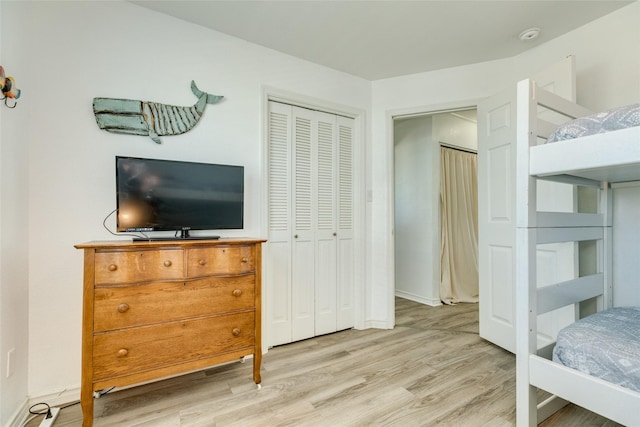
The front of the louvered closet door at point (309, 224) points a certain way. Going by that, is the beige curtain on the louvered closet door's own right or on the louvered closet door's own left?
on the louvered closet door's own left

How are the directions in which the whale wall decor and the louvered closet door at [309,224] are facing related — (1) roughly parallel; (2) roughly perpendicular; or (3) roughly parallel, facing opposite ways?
roughly perpendicular

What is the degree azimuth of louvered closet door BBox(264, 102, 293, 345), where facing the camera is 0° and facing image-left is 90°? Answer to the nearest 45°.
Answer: approximately 315°

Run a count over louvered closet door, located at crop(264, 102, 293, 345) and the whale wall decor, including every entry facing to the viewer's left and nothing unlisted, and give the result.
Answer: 1

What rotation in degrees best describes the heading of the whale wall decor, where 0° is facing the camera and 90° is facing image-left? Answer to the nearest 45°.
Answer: approximately 90°

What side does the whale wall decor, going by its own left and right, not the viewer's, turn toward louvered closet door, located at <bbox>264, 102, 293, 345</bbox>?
back

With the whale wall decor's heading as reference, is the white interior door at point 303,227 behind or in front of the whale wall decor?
behind

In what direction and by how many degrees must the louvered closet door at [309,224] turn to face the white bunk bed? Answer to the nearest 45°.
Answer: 0° — it already faces it

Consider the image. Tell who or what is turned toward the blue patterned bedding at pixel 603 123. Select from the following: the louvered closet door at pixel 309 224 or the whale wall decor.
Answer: the louvered closet door

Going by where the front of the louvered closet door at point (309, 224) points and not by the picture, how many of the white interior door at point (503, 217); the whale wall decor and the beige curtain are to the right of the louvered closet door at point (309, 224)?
1
